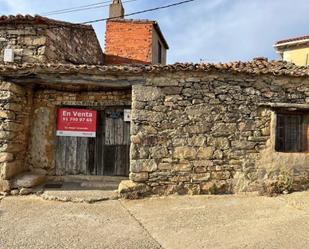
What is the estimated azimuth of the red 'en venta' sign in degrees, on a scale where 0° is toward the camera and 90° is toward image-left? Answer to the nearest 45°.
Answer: approximately 0°

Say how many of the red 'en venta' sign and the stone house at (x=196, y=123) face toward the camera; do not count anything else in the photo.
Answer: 2
